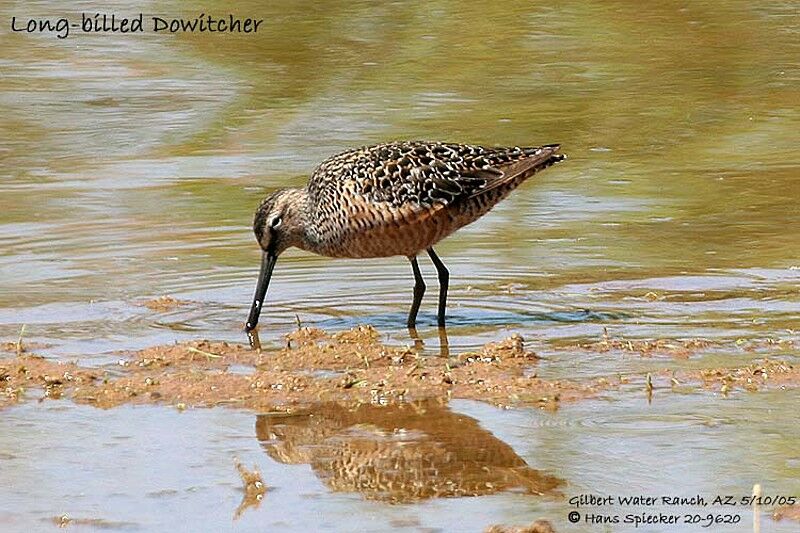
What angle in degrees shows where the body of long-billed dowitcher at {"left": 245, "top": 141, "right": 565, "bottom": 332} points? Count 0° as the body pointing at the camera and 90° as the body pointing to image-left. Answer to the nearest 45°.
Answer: approximately 90°
